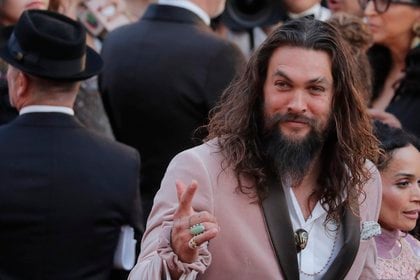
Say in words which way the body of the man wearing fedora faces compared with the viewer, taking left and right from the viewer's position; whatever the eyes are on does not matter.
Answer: facing away from the viewer and to the left of the viewer

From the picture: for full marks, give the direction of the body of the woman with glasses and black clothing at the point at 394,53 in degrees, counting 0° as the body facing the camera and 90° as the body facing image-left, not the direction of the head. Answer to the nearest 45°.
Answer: approximately 45°

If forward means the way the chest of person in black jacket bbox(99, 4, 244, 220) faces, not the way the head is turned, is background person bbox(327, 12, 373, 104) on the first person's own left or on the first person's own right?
on the first person's own right

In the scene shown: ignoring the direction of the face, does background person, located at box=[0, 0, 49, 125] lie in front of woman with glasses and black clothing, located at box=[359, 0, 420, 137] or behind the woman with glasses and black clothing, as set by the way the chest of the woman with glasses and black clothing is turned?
in front

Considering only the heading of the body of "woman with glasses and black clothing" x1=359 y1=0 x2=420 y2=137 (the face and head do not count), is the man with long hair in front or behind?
in front

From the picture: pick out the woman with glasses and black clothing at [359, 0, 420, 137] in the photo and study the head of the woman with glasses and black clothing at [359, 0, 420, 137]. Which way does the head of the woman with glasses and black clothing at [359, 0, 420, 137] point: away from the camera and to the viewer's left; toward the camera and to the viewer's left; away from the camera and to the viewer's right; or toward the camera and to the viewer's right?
toward the camera and to the viewer's left

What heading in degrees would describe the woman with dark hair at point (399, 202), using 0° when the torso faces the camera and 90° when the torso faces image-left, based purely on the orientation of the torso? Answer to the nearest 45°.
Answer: approximately 315°

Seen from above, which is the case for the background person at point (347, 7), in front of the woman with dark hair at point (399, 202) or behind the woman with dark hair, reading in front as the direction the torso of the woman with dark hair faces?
behind

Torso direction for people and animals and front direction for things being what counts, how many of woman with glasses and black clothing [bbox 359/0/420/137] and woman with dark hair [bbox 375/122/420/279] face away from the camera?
0

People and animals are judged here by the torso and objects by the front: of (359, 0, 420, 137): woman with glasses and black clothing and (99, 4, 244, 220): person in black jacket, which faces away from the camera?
the person in black jacket

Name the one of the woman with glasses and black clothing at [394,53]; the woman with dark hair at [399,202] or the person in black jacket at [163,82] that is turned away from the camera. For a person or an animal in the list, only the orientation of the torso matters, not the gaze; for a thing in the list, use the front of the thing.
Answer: the person in black jacket

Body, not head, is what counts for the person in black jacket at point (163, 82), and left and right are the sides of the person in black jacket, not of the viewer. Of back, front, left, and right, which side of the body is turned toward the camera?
back
